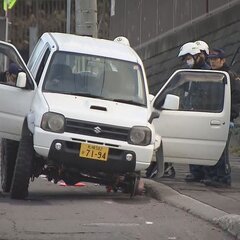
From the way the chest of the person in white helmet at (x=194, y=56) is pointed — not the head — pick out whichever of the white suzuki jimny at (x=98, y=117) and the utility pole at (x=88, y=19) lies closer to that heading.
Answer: the white suzuki jimny

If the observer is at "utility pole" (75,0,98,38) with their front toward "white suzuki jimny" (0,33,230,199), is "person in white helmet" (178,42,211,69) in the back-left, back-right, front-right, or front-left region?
front-left

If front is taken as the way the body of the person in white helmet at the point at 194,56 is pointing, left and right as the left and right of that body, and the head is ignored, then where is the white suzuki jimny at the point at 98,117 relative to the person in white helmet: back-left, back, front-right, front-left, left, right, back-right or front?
front

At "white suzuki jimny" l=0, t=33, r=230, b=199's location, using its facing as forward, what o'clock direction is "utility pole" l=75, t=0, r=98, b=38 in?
The utility pole is roughly at 6 o'clock from the white suzuki jimny.

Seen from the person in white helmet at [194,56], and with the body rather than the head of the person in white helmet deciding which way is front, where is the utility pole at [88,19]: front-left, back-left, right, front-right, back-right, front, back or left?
right

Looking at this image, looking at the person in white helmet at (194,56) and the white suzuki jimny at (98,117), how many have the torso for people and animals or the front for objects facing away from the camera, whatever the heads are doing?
0

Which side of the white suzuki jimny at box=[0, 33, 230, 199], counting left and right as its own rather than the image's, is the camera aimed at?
front
